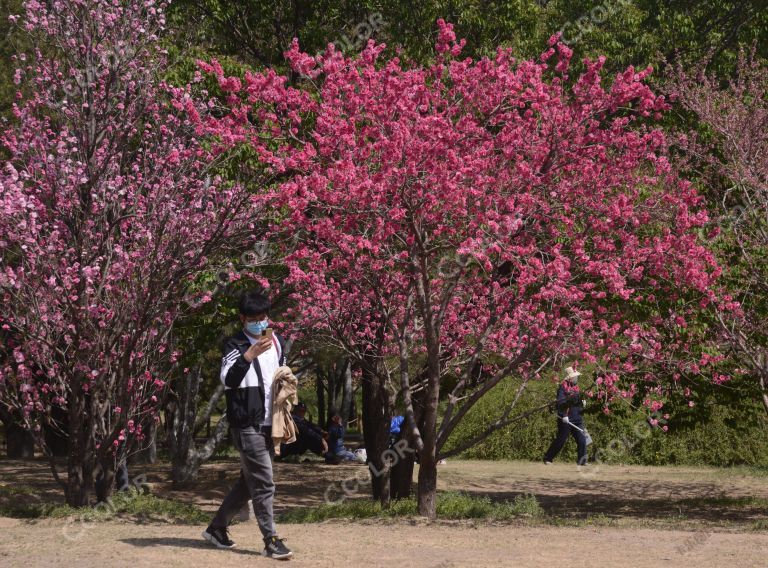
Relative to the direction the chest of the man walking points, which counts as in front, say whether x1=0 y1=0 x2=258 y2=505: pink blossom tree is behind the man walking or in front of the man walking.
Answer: behind

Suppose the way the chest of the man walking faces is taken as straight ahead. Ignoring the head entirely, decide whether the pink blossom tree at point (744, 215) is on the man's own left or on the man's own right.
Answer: on the man's own left

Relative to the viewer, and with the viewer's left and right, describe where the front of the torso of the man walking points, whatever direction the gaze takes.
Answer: facing the viewer and to the right of the viewer

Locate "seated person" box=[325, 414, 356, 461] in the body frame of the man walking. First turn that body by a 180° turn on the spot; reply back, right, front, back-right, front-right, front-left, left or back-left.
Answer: front-right

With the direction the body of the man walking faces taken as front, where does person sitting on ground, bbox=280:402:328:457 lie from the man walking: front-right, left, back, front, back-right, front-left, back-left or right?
back-left

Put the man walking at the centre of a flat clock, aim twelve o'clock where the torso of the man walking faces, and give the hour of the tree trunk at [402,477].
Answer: The tree trunk is roughly at 8 o'clock from the man walking.

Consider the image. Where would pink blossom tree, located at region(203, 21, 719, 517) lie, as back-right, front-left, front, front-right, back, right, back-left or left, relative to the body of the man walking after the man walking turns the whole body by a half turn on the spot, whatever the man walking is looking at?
right

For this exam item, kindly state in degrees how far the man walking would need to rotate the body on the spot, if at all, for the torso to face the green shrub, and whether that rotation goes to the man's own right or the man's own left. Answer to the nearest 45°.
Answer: approximately 90° to the man's own left
